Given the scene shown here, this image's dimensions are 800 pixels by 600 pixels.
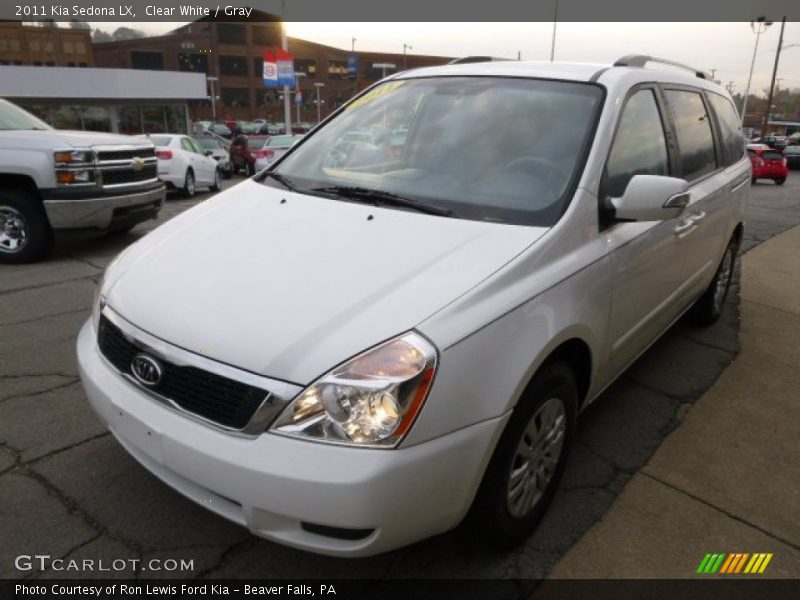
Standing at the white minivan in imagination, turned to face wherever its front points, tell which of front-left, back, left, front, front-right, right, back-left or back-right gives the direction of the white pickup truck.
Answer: right

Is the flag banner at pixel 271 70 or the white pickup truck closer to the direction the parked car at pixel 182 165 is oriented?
the flag banner

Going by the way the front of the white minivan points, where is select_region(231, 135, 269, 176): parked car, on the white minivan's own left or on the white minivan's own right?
on the white minivan's own right

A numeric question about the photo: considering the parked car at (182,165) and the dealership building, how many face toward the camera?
1

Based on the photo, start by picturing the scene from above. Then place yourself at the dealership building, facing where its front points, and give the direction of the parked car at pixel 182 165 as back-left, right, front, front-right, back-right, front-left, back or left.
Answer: front

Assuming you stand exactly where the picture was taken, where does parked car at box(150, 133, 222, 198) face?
facing away from the viewer and to the right of the viewer

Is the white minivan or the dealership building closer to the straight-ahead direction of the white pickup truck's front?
the white minivan

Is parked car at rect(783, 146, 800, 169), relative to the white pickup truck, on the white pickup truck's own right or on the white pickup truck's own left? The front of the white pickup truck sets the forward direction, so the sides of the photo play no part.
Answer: on the white pickup truck's own left

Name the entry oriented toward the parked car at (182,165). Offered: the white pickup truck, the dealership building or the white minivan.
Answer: the dealership building

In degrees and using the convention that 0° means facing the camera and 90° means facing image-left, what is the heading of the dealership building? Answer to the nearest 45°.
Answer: approximately 0°

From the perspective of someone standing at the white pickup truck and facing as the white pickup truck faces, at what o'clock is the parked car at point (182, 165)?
The parked car is roughly at 8 o'clock from the white pickup truck.

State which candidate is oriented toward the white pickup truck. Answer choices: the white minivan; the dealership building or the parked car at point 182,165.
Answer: the dealership building

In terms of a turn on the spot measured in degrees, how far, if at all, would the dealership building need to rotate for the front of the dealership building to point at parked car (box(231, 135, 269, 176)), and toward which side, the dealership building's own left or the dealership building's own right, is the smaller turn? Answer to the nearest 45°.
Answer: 0° — it already faces it

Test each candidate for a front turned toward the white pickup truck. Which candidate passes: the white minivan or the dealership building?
the dealership building
